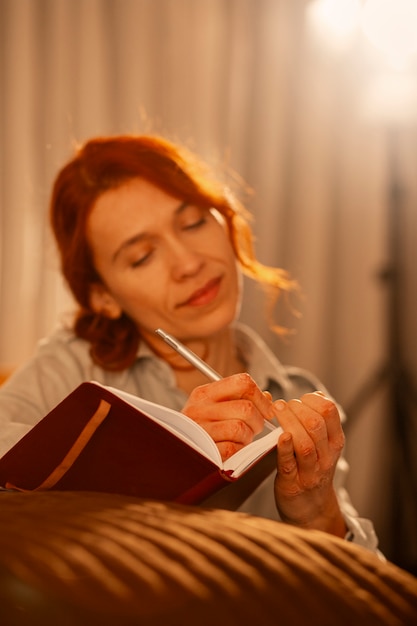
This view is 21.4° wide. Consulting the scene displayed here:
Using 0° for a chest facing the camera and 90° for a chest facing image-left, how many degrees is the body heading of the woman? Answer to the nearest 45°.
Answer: approximately 315°

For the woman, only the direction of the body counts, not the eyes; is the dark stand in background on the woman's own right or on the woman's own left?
on the woman's own left
